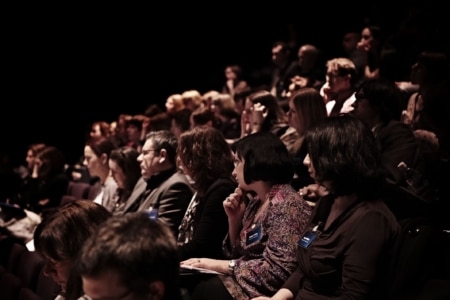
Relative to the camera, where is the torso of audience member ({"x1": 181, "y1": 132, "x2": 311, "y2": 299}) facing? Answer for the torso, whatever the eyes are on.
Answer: to the viewer's left

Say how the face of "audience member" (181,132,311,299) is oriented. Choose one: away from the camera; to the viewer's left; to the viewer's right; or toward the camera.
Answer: to the viewer's left

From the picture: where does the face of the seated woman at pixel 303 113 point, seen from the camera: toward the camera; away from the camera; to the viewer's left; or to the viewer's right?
to the viewer's left

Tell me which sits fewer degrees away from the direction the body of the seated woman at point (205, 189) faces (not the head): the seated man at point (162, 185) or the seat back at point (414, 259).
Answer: the seated man

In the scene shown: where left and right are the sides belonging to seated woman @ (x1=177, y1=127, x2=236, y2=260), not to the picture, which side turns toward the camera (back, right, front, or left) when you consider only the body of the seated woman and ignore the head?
left

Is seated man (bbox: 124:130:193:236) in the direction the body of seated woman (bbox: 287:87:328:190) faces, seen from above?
yes

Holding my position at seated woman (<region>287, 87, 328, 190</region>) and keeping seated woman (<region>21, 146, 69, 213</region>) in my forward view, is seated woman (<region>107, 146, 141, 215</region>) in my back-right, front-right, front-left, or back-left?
front-left

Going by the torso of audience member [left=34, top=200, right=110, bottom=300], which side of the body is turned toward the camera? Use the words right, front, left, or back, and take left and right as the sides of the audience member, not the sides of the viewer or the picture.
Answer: left

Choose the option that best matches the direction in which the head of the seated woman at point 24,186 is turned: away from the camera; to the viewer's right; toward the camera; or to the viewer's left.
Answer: to the viewer's left

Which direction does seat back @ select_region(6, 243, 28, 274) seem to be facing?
to the viewer's left

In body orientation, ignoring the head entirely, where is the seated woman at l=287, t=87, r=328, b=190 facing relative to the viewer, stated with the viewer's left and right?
facing to the left of the viewer

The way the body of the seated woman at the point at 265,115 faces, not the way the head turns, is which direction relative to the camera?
to the viewer's left

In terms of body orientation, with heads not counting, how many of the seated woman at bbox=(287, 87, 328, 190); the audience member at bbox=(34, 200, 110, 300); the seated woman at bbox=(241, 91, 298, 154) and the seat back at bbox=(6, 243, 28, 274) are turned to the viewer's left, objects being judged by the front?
4

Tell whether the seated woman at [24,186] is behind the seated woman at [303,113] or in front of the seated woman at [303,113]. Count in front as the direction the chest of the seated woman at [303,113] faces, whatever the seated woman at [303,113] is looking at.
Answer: in front
